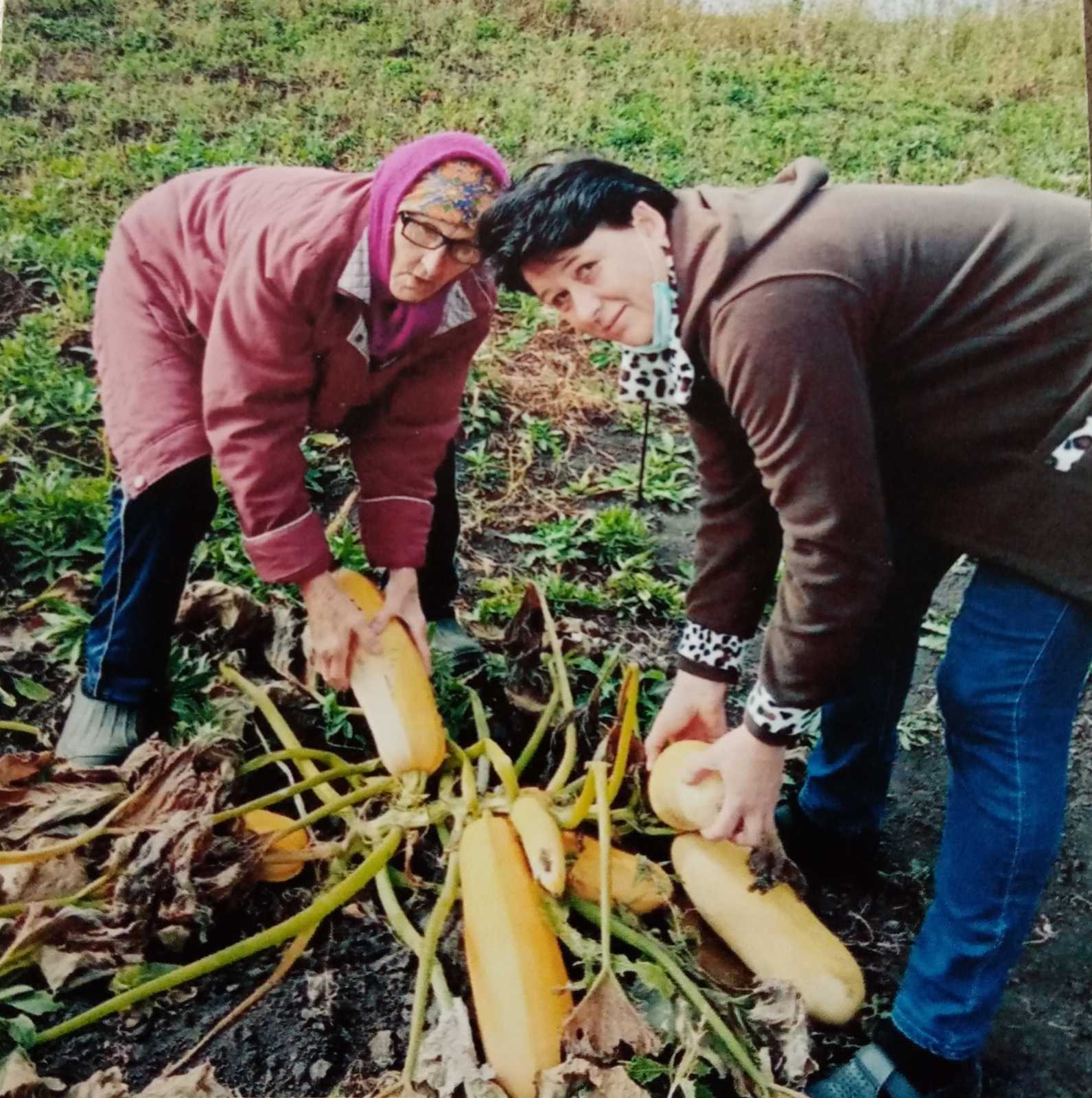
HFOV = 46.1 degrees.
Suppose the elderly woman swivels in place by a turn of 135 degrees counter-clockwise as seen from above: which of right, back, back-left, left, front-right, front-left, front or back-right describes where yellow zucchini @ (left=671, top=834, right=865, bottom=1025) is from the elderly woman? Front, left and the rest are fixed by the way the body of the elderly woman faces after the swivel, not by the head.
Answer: back-right

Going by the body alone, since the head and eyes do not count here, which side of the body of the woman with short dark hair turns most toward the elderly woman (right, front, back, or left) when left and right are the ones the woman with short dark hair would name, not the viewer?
front

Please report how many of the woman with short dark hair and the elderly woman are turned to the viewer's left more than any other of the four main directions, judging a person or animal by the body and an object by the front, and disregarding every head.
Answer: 1

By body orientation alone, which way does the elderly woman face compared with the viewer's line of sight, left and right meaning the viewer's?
facing the viewer and to the right of the viewer

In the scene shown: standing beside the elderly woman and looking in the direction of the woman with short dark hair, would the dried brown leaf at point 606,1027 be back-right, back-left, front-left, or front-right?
front-right

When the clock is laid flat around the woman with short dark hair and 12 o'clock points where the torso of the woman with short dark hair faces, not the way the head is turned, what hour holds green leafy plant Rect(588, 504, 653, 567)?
The green leafy plant is roughly at 2 o'clock from the woman with short dark hair.

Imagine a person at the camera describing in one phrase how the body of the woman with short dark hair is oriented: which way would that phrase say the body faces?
to the viewer's left

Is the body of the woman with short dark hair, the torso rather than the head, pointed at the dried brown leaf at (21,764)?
yes

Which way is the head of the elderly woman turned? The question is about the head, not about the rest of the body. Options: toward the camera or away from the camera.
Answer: toward the camera

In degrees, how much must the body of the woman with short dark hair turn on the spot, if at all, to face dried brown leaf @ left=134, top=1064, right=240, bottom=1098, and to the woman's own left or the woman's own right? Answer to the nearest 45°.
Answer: approximately 45° to the woman's own left

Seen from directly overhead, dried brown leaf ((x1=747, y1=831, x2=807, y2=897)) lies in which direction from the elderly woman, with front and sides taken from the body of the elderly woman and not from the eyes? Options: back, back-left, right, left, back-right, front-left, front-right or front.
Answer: front

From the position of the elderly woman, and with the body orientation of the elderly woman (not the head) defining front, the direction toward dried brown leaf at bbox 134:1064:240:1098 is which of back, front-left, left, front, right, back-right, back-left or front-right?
front-right
